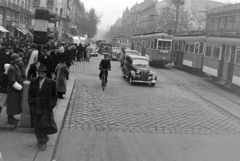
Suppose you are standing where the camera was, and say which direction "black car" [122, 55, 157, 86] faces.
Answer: facing the viewer and to the right of the viewer

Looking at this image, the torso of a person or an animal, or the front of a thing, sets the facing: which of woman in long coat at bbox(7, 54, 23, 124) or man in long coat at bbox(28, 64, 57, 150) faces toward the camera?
man in long coat at bbox(28, 64, 57, 150)

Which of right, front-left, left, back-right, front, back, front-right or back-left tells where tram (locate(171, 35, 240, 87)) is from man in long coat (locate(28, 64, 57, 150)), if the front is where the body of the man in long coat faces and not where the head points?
back-left

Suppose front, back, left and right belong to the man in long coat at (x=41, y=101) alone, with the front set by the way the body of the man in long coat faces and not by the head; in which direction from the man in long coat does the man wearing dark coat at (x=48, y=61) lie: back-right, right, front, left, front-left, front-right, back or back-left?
back

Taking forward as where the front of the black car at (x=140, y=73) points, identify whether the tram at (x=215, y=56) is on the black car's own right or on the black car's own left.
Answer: on the black car's own left

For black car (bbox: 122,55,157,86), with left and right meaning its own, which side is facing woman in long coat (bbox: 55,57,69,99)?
right

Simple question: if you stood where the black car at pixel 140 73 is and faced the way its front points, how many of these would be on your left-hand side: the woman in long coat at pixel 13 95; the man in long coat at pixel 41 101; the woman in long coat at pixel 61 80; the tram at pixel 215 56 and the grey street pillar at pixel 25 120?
1

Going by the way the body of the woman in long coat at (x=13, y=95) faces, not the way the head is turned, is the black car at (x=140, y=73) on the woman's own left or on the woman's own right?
on the woman's own left

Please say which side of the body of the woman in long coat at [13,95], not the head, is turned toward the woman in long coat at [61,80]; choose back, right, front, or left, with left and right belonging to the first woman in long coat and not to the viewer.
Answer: left

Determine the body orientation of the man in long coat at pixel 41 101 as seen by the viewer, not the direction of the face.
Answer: toward the camera
